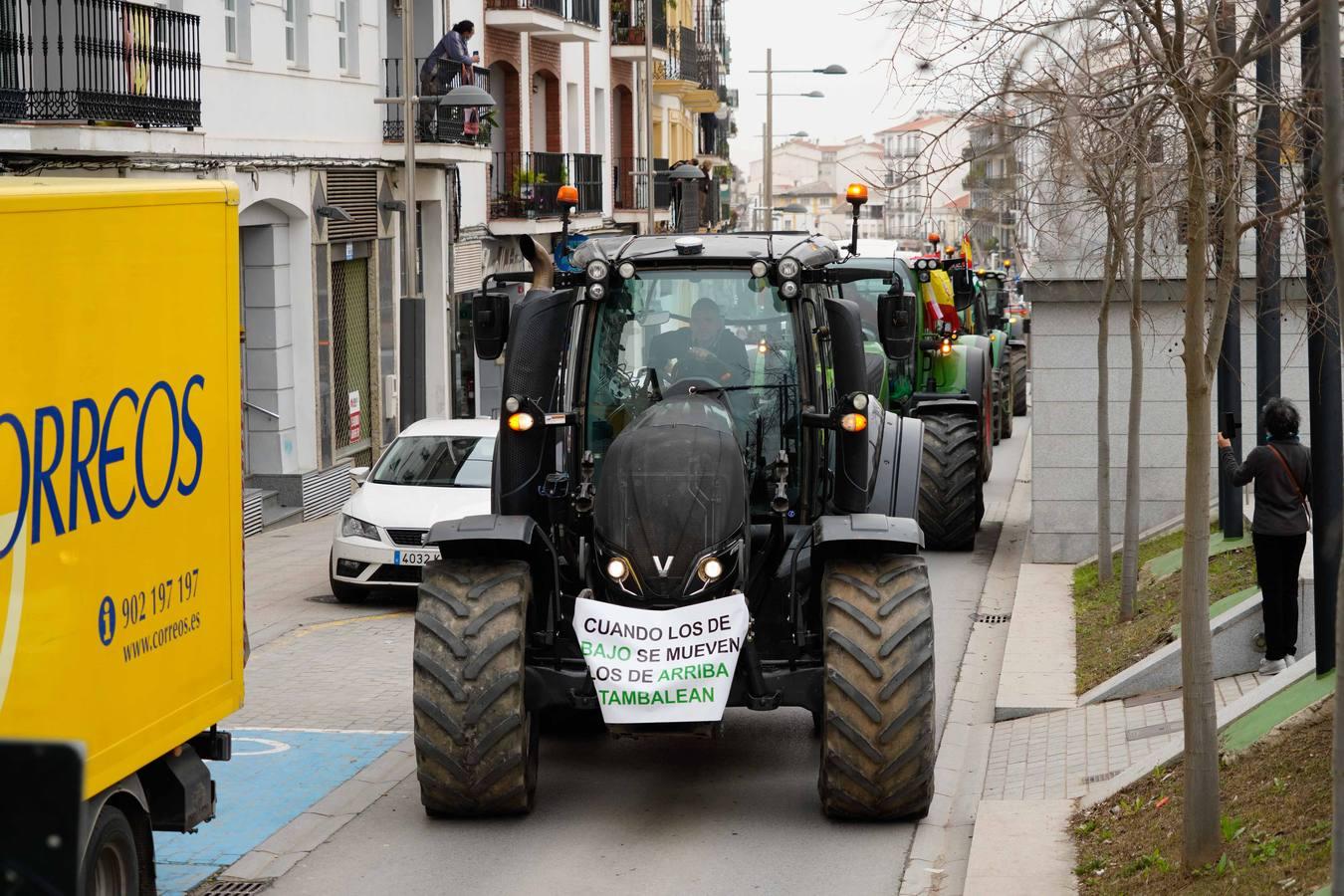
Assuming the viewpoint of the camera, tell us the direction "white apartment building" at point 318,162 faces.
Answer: facing the viewer and to the right of the viewer

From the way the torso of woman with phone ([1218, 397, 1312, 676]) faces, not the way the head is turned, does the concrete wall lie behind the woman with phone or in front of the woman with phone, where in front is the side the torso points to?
in front

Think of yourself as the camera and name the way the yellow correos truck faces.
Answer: facing the viewer and to the left of the viewer

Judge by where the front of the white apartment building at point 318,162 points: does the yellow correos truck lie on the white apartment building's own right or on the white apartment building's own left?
on the white apartment building's own right

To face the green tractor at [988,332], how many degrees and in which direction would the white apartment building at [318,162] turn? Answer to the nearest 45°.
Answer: approximately 45° to its left

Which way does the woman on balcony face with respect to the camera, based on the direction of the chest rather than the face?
to the viewer's right

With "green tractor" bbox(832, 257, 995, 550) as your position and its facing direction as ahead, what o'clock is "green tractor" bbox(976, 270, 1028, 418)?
"green tractor" bbox(976, 270, 1028, 418) is roughly at 6 o'clock from "green tractor" bbox(832, 257, 995, 550).

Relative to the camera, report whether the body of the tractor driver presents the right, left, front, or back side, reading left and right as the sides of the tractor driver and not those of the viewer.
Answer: front

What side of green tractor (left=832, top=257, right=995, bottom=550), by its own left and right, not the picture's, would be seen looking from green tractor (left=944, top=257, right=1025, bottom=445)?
back

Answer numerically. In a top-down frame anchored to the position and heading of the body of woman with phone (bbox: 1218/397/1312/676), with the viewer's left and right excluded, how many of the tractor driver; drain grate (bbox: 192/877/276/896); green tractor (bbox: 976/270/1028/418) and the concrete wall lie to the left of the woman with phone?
2

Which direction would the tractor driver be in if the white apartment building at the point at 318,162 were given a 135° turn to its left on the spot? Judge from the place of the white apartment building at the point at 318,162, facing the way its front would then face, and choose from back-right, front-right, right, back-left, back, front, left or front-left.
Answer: back

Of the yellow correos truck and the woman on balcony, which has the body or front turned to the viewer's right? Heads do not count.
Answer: the woman on balcony
